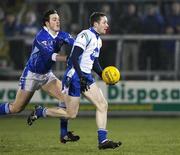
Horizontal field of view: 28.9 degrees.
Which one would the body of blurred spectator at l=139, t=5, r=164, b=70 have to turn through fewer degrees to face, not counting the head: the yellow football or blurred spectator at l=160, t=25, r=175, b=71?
the yellow football

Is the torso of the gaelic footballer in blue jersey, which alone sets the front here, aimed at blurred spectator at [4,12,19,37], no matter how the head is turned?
no

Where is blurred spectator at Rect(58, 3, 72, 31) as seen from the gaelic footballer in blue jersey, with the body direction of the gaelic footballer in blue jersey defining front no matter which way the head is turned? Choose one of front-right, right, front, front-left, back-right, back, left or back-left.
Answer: back-left

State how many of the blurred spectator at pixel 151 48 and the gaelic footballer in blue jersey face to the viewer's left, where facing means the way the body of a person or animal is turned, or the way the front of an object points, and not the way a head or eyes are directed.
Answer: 0

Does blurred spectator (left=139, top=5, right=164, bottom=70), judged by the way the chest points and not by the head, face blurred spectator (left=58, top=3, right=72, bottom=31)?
no

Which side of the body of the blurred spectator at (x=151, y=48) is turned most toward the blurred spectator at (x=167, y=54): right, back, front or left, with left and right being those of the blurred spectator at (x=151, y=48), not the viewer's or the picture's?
left

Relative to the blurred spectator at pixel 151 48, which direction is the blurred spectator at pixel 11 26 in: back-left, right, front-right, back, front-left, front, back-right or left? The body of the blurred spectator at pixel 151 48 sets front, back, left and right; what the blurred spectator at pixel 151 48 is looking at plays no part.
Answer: right

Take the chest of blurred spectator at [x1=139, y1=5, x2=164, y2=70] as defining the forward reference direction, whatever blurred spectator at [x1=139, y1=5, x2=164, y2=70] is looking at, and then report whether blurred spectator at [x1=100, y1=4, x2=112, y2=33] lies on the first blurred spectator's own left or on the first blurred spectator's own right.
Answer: on the first blurred spectator's own right

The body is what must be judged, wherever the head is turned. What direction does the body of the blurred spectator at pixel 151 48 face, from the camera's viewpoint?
toward the camera

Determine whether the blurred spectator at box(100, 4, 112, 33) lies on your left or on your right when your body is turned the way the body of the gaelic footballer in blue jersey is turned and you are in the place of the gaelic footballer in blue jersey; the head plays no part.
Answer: on your left

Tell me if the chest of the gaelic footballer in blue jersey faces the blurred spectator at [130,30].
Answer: no

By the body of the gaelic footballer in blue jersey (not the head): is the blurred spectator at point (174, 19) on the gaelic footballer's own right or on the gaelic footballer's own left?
on the gaelic footballer's own left

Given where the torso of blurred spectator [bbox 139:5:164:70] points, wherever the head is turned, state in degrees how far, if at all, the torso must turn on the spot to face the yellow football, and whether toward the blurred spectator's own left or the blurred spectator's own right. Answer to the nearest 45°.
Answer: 0° — they already face it
